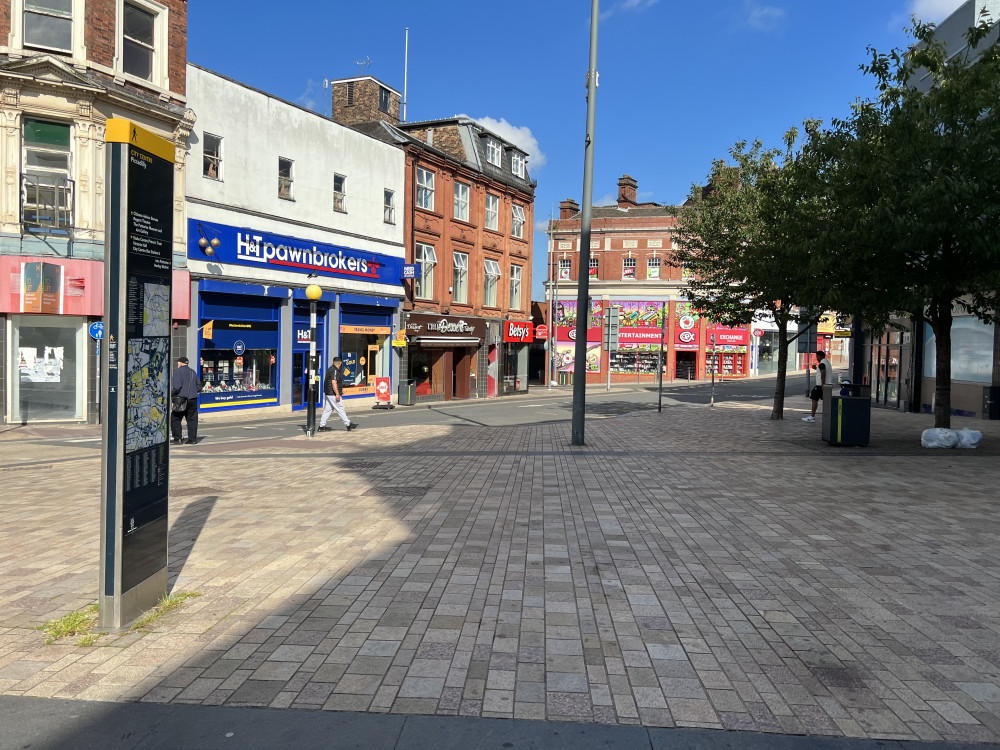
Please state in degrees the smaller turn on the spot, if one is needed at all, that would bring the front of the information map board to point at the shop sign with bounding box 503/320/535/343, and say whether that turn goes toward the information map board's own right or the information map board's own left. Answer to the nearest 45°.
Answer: approximately 90° to the information map board's own left

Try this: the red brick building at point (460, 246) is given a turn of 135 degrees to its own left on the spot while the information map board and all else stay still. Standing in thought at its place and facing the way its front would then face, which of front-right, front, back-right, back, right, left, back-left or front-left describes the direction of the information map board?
back

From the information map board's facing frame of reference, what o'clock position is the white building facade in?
The white building facade is roughly at 8 o'clock from the information map board.

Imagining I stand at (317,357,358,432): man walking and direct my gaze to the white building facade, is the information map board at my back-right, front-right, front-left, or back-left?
back-left

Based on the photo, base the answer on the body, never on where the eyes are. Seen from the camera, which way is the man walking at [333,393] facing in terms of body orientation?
to the viewer's right

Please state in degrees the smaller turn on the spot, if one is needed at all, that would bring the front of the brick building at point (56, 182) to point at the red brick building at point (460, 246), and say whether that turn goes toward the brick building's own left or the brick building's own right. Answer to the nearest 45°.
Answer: approximately 90° to the brick building's own left

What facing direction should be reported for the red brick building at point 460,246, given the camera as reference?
facing the viewer and to the right of the viewer

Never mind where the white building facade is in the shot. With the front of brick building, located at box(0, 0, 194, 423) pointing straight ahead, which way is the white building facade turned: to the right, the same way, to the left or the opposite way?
the same way

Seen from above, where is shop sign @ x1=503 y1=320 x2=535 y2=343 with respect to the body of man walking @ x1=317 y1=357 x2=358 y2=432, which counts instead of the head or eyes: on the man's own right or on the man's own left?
on the man's own left

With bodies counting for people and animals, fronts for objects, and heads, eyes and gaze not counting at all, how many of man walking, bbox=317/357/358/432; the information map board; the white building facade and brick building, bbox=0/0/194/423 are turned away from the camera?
0

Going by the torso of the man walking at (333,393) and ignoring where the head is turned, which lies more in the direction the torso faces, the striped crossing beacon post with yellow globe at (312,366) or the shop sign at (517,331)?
the shop sign

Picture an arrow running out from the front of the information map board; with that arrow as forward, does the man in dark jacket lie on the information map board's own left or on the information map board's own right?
on the information map board's own left

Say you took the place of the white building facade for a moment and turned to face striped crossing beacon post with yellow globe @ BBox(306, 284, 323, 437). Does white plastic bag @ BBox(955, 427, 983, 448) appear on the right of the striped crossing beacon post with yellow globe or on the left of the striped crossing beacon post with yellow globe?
left

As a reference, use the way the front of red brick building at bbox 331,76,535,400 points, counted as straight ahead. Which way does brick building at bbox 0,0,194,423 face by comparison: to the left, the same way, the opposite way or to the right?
the same way

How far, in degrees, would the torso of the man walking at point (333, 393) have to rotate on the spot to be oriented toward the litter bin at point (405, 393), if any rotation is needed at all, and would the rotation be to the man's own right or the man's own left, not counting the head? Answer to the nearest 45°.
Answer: approximately 90° to the man's own left
